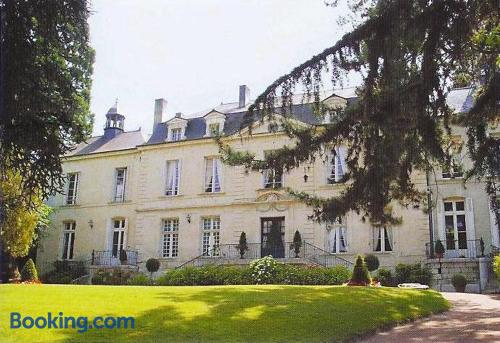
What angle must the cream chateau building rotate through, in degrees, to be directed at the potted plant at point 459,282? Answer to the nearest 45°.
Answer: approximately 45° to its left

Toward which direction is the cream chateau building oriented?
toward the camera

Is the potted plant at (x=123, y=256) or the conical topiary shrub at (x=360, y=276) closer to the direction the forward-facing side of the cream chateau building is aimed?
the conical topiary shrub

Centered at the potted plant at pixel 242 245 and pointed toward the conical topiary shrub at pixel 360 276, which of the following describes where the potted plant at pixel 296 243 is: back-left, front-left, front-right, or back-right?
front-left

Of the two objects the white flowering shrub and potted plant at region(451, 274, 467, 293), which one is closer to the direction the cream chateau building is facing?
the white flowering shrub

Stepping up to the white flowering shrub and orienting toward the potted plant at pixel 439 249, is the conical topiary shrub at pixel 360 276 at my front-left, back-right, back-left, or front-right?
front-right

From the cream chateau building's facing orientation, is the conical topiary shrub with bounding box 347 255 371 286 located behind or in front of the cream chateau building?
in front
